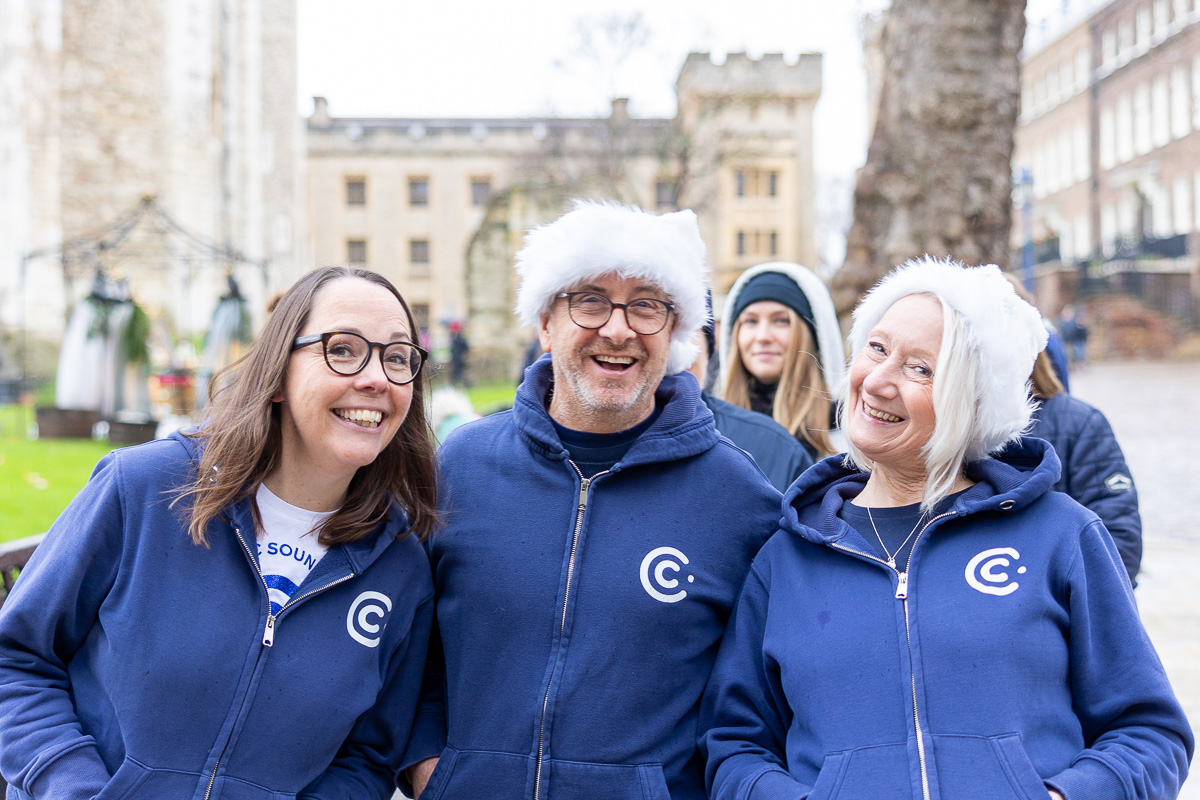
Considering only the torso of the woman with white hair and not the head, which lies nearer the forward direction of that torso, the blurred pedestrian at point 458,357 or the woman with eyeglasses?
the woman with eyeglasses

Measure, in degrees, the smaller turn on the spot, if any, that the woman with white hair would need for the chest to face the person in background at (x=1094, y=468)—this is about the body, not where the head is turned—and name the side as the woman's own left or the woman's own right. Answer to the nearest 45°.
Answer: approximately 180°

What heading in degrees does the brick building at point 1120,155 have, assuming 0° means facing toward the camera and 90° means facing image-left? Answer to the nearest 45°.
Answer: approximately 45°

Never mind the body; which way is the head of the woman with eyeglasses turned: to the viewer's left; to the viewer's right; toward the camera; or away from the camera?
toward the camera

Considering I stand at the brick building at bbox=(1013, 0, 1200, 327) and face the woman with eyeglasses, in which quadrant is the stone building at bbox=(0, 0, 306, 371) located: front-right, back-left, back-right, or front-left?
front-right

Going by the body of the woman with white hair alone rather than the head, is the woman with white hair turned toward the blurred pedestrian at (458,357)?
no

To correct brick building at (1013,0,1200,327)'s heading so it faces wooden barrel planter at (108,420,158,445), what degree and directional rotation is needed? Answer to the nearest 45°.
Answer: approximately 45° to its left

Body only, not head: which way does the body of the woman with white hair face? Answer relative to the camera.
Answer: toward the camera

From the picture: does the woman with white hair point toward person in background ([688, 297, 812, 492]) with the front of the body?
no

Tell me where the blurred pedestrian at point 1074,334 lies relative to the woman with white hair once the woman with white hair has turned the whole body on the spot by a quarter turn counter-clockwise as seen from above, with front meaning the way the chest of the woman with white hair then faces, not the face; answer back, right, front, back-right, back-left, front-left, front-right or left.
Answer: left

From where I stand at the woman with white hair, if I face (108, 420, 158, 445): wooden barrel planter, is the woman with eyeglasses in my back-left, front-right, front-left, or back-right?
front-left

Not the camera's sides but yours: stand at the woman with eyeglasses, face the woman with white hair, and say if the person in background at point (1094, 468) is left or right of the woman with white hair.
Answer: left

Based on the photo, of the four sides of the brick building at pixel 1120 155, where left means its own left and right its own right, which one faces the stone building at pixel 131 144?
front

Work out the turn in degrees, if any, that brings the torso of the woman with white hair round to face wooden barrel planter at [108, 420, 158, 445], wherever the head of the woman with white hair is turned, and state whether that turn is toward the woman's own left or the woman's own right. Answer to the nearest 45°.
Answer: approximately 135° to the woman's own right

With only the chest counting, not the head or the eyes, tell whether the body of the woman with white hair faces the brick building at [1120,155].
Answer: no

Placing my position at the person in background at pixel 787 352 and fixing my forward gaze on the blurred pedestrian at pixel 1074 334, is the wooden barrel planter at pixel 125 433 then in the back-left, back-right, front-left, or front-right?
front-left
